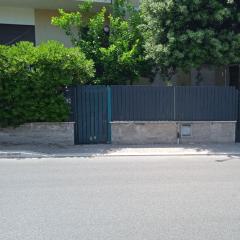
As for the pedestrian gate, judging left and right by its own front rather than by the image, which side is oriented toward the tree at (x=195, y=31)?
left

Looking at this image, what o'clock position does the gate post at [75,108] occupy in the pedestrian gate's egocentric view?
The gate post is roughly at 3 o'clock from the pedestrian gate.

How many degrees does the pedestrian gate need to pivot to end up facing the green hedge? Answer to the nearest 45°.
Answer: approximately 90° to its right

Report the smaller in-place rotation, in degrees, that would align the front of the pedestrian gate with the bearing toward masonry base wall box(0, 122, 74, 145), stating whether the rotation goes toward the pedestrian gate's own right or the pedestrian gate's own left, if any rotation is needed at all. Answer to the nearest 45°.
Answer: approximately 90° to the pedestrian gate's own right

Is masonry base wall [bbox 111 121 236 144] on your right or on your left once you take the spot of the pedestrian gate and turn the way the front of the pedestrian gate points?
on your left

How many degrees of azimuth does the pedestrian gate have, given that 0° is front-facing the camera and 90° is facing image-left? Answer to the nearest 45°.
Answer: approximately 0°

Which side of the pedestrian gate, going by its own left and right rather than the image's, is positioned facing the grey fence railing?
left

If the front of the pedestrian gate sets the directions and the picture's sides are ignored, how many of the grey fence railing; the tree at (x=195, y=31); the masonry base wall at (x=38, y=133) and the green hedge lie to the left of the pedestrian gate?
2
